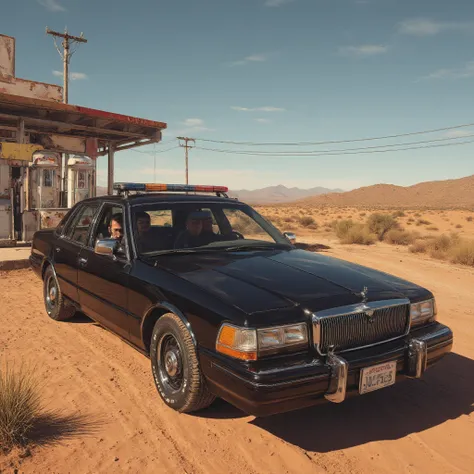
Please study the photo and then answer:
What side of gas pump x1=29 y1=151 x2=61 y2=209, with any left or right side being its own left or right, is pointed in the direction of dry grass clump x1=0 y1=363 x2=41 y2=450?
front

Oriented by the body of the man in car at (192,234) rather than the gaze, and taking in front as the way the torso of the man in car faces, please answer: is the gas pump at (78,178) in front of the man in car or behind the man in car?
behind

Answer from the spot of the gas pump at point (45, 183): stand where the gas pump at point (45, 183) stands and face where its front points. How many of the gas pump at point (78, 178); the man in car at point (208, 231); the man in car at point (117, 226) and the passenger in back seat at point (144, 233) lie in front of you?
3

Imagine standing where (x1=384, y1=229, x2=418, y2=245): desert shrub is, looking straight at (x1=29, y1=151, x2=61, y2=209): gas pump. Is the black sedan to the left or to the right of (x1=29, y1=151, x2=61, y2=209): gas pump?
left

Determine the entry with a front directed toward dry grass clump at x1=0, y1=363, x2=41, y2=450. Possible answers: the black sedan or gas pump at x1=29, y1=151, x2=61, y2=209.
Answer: the gas pump

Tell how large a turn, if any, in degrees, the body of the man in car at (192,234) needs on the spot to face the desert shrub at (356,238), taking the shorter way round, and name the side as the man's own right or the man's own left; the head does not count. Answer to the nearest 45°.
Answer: approximately 90° to the man's own left

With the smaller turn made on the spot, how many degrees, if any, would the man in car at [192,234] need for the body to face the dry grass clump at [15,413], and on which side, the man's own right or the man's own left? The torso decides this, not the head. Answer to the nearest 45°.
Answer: approximately 90° to the man's own right

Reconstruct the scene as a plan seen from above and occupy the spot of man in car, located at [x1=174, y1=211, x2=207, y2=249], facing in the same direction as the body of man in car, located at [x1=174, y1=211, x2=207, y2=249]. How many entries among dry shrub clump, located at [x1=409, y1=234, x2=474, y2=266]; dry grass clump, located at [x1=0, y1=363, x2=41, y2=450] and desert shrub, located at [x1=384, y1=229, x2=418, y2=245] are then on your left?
2

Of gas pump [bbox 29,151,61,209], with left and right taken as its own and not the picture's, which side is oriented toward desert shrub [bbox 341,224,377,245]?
left

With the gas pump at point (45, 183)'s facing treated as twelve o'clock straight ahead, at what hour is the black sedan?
The black sedan is roughly at 12 o'clock from the gas pump.

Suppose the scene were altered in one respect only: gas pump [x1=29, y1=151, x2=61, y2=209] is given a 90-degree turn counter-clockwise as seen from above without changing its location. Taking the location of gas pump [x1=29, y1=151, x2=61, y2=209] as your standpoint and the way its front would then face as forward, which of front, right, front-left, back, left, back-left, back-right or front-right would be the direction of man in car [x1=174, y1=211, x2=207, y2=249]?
right

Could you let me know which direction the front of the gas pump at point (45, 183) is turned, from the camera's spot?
facing the viewer

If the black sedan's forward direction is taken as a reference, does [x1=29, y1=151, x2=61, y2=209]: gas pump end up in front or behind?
behind

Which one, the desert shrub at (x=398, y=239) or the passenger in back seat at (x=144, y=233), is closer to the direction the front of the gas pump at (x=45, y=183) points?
the passenger in back seat

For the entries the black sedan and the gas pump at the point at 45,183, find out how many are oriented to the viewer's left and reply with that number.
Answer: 0

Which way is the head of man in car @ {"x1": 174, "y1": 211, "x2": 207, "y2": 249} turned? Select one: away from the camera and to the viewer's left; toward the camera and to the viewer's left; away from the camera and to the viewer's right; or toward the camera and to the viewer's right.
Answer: toward the camera and to the viewer's right
